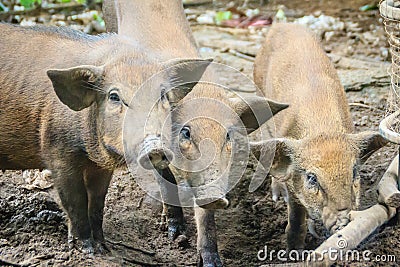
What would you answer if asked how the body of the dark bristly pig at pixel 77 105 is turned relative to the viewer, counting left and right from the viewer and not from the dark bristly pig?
facing the viewer and to the right of the viewer

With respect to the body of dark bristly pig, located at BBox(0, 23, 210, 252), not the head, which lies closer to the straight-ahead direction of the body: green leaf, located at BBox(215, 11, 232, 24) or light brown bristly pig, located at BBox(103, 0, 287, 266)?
the light brown bristly pig

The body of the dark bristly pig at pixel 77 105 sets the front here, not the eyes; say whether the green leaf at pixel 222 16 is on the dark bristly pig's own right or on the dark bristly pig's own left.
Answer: on the dark bristly pig's own left

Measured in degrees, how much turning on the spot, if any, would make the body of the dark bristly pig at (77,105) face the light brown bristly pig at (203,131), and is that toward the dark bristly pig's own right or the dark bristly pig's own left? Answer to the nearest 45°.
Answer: approximately 45° to the dark bristly pig's own left
